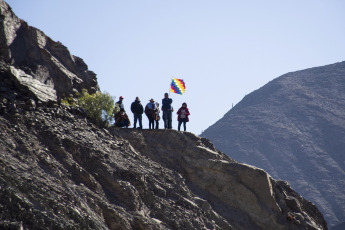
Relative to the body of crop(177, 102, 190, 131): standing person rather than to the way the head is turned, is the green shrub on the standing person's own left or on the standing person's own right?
on the standing person's own right

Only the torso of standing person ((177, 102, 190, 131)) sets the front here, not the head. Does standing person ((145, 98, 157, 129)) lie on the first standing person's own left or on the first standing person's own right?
on the first standing person's own right

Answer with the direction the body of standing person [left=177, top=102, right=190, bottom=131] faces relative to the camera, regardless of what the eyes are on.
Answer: toward the camera

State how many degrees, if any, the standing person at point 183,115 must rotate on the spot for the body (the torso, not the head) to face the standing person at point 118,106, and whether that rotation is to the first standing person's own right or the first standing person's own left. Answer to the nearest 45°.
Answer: approximately 90° to the first standing person's own right

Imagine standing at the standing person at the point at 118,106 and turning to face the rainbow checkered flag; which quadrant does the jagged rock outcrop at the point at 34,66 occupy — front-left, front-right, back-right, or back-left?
back-left

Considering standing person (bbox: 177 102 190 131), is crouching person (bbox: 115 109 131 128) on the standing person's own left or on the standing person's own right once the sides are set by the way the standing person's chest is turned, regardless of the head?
on the standing person's own right

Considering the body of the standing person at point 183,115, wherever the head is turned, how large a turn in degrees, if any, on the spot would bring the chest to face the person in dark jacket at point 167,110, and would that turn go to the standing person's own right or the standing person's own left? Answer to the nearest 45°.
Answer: approximately 45° to the standing person's own right
